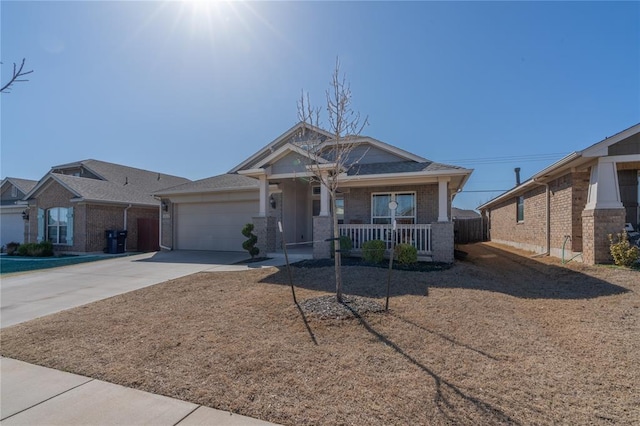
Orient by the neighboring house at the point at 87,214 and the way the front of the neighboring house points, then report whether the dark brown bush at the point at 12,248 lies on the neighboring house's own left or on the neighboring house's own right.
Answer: on the neighboring house's own right

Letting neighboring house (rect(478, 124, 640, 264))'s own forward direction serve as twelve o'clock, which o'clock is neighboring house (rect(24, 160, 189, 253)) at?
neighboring house (rect(24, 160, 189, 253)) is roughly at 4 o'clock from neighboring house (rect(478, 124, 640, 264)).

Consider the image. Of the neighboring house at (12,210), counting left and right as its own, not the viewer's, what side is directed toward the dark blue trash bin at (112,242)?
left

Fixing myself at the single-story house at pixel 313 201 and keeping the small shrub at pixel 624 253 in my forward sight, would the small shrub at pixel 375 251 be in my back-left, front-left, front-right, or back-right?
front-right

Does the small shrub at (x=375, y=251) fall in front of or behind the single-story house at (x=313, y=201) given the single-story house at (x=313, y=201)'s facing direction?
in front

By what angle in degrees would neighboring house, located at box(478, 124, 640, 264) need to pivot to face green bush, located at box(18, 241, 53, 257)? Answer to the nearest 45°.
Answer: approximately 135° to its right

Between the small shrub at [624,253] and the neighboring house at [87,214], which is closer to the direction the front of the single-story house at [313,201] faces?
the small shrub

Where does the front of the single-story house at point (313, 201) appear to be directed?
toward the camera

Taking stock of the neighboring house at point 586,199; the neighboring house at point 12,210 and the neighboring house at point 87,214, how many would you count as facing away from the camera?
0

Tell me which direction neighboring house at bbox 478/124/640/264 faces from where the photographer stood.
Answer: facing the viewer and to the right of the viewer

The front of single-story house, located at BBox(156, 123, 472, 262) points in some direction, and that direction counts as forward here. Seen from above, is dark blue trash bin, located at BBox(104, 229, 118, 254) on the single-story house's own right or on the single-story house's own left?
on the single-story house's own right

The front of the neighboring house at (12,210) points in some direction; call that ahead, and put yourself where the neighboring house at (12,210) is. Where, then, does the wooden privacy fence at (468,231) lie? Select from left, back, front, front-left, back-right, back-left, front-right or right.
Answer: left

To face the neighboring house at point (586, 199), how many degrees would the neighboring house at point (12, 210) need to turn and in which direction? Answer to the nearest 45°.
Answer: approximately 90° to its left

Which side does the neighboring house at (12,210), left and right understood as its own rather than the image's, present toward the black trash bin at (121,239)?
left
